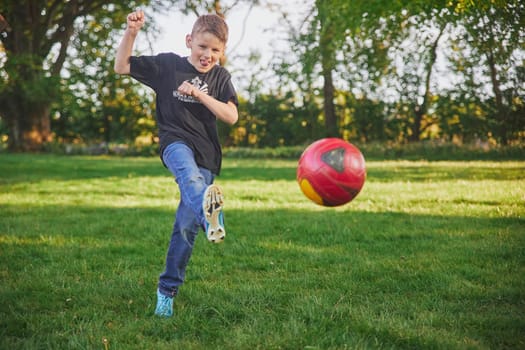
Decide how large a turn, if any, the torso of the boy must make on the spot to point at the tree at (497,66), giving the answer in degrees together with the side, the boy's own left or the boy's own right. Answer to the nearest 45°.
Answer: approximately 135° to the boy's own left

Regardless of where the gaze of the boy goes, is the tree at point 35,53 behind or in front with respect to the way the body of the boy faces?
behind

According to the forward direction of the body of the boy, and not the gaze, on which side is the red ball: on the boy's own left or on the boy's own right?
on the boy's own left

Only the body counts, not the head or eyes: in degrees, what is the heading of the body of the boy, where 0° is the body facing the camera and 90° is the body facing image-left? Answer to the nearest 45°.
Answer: approximately 0°
